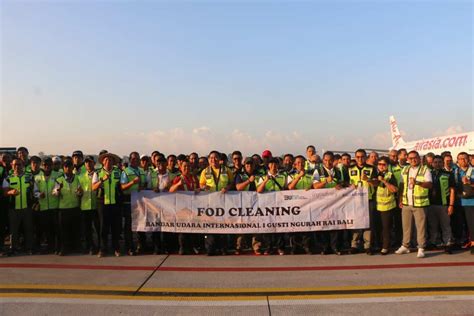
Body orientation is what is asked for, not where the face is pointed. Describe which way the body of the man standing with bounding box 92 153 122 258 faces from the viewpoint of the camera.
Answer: toward the camera

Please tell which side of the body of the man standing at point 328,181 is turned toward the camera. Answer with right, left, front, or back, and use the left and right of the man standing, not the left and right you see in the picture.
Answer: front

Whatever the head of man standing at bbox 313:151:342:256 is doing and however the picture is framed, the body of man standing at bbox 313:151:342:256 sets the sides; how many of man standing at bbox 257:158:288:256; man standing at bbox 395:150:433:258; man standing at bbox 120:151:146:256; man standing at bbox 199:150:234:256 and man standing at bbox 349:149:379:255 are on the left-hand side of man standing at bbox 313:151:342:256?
2

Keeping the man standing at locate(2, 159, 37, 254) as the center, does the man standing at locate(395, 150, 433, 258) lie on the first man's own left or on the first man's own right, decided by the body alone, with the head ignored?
on the first man's own left

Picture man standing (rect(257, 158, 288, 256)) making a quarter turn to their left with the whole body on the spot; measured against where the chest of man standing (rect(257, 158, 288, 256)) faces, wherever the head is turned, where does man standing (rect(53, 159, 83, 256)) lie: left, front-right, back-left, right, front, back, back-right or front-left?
back

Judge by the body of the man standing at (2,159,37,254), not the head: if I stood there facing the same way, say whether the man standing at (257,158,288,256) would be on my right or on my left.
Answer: on my left

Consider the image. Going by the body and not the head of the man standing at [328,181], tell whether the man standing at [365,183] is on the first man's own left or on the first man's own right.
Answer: on the first man's own left

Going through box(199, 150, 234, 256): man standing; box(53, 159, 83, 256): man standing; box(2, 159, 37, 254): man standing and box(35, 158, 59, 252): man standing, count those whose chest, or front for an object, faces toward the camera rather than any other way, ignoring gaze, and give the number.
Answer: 4

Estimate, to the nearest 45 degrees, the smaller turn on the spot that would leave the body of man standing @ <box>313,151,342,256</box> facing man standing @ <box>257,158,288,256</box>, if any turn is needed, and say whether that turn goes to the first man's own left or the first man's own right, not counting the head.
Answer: approximately 90° to the first man's own right

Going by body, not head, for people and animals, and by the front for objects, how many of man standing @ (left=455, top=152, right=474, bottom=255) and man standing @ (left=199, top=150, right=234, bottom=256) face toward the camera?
2

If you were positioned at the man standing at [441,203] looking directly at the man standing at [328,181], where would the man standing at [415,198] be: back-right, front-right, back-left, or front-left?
front-left

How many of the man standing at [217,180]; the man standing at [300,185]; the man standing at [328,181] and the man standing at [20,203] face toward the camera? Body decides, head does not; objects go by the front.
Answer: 4

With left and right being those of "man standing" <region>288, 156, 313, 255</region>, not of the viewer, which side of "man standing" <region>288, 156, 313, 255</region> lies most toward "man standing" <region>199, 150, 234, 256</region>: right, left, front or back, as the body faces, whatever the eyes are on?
right

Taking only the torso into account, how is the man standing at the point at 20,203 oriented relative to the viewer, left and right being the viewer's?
facing the viewer
